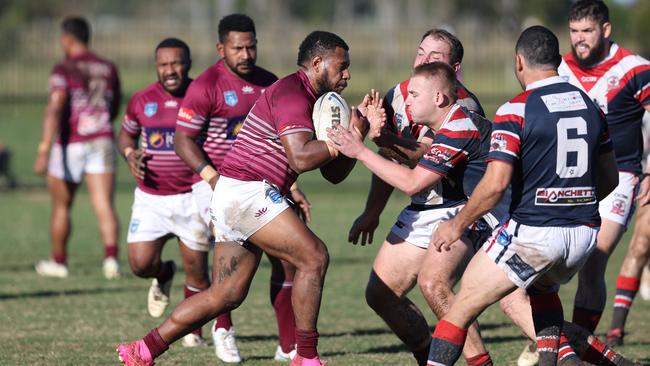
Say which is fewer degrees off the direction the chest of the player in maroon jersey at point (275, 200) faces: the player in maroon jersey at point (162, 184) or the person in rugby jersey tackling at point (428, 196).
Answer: the person in rugby jersey tackling

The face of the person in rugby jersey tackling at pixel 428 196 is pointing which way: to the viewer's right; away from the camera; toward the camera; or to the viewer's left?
to the viewer's left

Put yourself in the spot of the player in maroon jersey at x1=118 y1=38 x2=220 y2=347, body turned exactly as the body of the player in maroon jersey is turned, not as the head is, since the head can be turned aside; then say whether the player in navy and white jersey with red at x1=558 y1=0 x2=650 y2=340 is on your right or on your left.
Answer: on your left

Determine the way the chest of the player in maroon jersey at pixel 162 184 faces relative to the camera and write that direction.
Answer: toward the camera

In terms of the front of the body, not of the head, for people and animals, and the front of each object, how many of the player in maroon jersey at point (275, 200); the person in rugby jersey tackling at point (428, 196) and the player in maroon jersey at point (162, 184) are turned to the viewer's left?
1

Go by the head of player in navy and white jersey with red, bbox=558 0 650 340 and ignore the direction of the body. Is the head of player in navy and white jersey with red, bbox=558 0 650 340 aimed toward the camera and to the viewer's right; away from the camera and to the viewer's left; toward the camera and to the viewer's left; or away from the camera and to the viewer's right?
toward the camera and to the viewer's left

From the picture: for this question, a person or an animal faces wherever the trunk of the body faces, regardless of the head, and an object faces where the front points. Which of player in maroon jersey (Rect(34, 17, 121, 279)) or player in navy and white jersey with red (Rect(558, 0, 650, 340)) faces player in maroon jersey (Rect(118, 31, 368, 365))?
the player in navy and white jersey with red

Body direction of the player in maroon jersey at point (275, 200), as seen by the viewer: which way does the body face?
to the viewer's right

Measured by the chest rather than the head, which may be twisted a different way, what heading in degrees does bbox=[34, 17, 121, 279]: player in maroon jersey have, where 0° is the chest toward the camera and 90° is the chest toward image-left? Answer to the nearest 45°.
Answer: approximately 135°

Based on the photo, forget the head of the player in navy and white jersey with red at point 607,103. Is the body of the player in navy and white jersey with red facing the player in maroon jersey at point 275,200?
yes

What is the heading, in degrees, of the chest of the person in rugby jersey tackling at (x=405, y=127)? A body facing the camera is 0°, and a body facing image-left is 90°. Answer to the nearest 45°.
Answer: approximately 45°

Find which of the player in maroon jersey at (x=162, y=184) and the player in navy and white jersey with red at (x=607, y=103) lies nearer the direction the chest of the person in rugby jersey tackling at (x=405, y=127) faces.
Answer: the player in maroon jersey

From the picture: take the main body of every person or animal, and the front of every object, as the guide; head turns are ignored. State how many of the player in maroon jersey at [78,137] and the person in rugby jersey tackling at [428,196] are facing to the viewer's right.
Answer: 0

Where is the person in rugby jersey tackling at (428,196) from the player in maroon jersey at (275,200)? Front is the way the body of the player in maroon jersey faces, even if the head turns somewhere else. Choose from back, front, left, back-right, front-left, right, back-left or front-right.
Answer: front

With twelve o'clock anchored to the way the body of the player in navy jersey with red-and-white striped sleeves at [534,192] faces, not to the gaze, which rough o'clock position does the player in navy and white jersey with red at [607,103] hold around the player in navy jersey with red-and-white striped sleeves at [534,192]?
the player in navy and white jersey with red at [607,103] is roughly at 2 o'clock from the player in navy jersey with red-and-white striped sleeves at [534,192].
